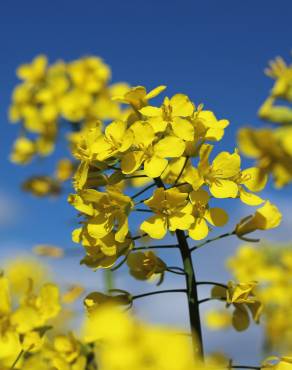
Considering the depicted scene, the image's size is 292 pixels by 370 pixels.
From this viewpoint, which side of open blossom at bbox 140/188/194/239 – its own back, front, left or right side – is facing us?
front

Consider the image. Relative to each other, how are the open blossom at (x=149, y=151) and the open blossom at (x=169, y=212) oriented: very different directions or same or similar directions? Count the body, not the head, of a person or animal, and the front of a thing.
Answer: same or similar directions

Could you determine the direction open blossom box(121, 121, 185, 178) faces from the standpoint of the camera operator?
facing the viewer

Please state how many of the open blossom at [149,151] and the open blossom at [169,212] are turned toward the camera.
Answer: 2
